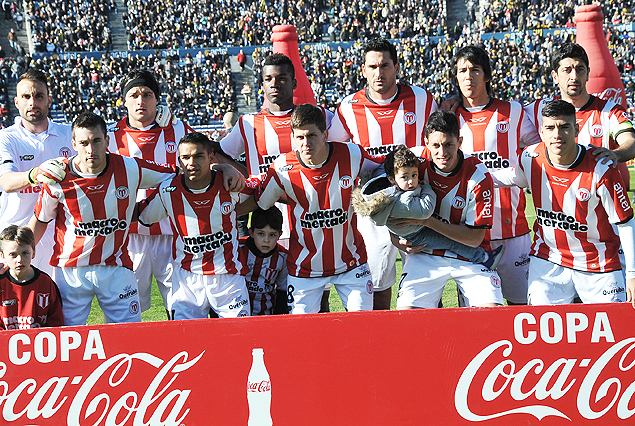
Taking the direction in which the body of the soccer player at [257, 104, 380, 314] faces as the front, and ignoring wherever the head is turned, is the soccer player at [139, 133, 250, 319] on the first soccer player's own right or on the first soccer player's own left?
on the first soccer player's own right

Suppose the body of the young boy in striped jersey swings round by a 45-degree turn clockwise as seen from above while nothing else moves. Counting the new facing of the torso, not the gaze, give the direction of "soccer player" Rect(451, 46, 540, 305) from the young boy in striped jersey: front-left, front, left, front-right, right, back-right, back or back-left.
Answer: back-left

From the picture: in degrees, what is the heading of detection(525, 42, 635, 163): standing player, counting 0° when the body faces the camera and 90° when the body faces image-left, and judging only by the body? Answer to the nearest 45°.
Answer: approximately 0°

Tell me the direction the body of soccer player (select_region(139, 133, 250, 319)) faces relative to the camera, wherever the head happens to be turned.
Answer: toward the camera

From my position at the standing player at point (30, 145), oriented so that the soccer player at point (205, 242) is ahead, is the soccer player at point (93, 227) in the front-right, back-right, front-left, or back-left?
front-right

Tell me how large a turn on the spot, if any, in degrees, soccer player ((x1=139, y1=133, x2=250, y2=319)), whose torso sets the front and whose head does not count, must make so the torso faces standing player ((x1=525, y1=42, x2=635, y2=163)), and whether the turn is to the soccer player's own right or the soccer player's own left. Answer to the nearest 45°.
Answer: approximately 90° to the soccer player's own left

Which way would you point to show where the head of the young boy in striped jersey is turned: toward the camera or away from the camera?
toward the camera

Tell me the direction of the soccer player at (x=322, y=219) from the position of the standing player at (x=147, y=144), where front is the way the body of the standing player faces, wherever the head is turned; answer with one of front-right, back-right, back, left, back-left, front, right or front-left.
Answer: front-left

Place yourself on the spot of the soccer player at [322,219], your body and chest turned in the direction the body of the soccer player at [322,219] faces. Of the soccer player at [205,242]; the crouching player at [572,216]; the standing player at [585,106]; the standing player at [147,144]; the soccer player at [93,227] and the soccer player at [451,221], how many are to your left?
3

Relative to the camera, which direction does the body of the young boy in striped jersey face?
toward the camera

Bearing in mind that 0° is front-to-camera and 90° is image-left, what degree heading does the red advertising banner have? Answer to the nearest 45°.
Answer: approximately 0°

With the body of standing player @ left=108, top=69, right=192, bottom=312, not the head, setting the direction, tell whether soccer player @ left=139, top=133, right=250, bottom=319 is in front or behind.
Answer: in front

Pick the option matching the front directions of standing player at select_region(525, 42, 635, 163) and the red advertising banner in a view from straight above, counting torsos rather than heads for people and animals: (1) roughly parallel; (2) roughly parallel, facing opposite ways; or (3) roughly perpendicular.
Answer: roughly parallel

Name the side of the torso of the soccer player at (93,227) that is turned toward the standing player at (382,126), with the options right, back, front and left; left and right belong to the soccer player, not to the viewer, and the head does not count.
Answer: left

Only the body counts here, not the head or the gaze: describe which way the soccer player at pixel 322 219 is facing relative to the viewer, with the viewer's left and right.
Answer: facing the viewer

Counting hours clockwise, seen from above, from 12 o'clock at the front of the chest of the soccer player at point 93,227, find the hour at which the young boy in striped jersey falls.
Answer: The young boy in striped jersey is roughly at 9 o'clock from the soccer player.
